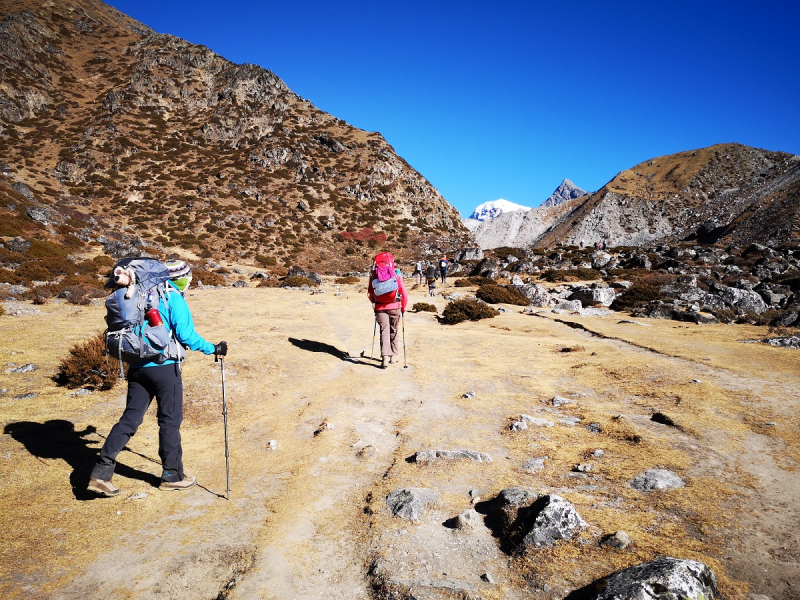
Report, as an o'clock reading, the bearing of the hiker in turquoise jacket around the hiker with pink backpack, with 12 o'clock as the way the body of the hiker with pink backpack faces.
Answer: The hiker in turquoise jacket is roughly at 7 o'clock from the hiker with pink backpack.

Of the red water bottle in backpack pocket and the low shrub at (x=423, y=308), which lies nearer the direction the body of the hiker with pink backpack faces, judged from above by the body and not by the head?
the low shrub

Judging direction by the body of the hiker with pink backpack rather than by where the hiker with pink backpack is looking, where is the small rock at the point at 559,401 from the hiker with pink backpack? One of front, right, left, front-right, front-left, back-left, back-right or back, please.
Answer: back-right

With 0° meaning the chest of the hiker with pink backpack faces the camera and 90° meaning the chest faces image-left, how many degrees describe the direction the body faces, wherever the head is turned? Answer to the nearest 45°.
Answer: approximately 180°

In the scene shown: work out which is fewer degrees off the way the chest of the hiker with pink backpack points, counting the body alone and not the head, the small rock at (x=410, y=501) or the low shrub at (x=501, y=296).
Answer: the low shrub

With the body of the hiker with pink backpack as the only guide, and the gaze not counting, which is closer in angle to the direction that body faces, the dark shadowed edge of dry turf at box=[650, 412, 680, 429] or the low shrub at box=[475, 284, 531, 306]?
the low shrub

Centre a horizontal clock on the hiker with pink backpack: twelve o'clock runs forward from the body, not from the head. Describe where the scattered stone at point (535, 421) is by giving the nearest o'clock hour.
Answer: The scattered stone is roughly at 5 o'clock from the hiker with pink backpack.

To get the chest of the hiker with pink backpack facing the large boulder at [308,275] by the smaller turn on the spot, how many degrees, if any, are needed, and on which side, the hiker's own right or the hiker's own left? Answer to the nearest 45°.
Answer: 0° — they already face it

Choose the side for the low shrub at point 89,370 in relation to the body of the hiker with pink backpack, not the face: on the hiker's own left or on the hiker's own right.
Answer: on the hiker's own left

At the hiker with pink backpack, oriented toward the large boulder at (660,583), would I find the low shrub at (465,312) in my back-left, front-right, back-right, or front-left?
back-left

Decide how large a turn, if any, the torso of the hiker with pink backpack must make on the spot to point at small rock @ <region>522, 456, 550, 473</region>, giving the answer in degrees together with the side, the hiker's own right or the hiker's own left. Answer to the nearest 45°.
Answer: approximately 180°
